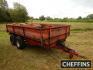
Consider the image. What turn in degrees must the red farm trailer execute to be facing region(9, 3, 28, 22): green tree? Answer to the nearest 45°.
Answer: approximately 135° to its left

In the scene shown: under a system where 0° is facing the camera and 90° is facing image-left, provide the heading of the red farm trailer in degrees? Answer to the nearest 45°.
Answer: approximately 315°
